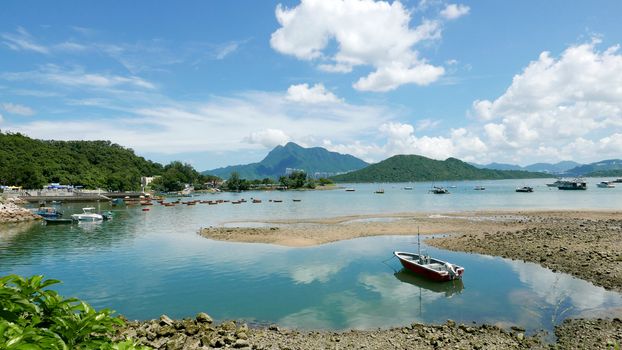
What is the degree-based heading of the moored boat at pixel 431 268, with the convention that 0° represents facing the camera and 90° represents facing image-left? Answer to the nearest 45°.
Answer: approximately 135°

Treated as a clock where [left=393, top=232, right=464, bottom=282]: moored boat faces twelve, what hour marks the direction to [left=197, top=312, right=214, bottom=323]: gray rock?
The gray rock is roughly at 9 o'clock from the moored boat.

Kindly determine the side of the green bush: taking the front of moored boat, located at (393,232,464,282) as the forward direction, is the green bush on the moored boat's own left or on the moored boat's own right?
on the moored boat's own left

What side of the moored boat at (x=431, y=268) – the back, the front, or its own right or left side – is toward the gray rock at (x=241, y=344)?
left
